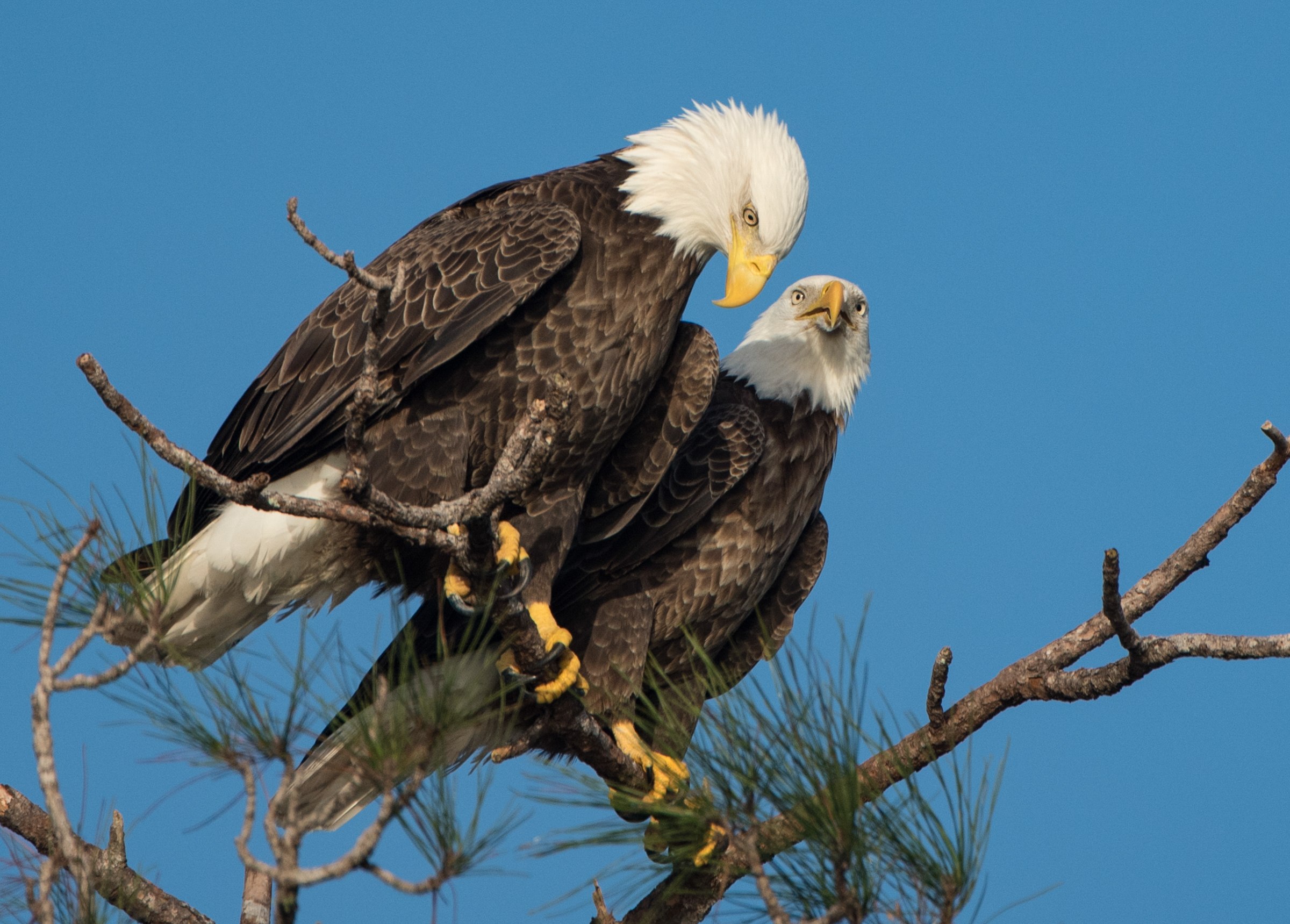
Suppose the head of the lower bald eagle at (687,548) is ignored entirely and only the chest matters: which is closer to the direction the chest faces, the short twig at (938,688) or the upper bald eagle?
the short twig

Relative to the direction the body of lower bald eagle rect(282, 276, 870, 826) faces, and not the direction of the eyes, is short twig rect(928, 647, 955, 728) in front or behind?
in front

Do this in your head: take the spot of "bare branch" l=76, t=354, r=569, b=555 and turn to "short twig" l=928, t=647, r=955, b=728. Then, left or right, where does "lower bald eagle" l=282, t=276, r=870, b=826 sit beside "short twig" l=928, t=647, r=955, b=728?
left
